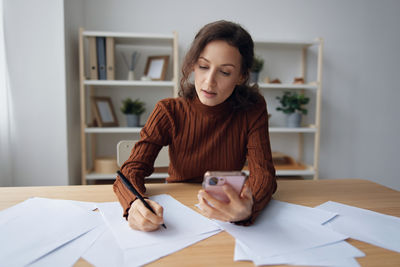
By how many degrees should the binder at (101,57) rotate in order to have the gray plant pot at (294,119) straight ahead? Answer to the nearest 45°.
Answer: approximately 90° to its left

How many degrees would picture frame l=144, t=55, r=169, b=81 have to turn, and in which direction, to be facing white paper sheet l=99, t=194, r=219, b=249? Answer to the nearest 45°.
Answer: approximately 45° to its left

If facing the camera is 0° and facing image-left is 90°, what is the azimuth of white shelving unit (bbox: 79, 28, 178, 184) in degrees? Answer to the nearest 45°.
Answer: approximately 0°

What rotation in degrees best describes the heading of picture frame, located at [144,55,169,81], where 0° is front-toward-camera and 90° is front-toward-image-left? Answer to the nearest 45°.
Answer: approximately 45°

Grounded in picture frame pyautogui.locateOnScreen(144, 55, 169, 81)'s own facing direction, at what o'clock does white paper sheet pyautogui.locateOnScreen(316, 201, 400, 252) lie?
The white paper sheet is roughly at 10 o'clock from the picture frame.
